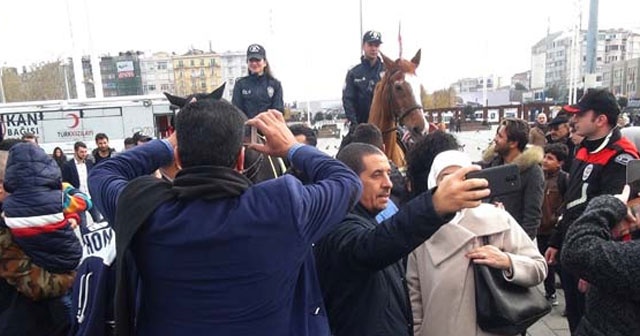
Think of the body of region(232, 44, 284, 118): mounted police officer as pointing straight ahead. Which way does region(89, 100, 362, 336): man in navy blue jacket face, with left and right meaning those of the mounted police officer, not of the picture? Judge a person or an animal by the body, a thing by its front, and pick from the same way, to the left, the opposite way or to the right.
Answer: the opposite way

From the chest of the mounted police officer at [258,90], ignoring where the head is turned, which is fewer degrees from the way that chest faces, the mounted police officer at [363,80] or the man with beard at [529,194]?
the man with beard

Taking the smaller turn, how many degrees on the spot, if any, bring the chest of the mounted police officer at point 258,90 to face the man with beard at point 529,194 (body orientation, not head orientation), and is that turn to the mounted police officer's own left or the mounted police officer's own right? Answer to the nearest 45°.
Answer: approximately 45° to the mounted police officer's own left

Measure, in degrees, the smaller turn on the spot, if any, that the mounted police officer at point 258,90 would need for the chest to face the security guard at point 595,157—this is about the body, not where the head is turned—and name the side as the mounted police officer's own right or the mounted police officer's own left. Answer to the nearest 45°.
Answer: approximately 45° to the mounted police officer's own left

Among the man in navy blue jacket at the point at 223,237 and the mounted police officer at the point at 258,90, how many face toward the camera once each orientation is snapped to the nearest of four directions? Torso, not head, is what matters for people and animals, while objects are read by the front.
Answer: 1

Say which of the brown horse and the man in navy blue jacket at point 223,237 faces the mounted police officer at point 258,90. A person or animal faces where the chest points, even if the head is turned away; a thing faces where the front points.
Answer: the man in navy blue jacket

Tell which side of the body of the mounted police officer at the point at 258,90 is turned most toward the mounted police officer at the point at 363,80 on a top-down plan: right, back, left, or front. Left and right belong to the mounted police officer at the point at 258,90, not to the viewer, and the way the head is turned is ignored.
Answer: left

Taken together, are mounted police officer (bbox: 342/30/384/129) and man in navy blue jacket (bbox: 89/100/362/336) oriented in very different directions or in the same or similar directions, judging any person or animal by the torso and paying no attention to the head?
very different directions

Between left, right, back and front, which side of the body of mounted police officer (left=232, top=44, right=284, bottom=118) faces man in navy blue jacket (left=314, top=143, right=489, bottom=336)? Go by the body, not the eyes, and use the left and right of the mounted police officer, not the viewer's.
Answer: front

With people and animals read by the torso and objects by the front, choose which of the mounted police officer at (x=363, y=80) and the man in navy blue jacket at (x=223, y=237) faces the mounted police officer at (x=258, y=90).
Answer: the man in navy blue jacket

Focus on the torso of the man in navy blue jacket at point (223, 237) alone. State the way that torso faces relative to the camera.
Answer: away from the camera

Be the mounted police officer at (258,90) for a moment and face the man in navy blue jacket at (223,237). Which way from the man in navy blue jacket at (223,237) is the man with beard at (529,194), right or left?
left

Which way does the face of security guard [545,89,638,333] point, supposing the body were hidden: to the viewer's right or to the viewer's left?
to the viewer's left

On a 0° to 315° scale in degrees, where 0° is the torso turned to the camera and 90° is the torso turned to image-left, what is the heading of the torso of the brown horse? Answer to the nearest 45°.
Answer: approximately 315°

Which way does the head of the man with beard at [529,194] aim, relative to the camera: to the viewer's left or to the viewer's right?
to the viewer's left

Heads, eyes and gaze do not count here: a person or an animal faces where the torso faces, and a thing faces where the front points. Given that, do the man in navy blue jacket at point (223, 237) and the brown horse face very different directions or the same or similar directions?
very different directions
